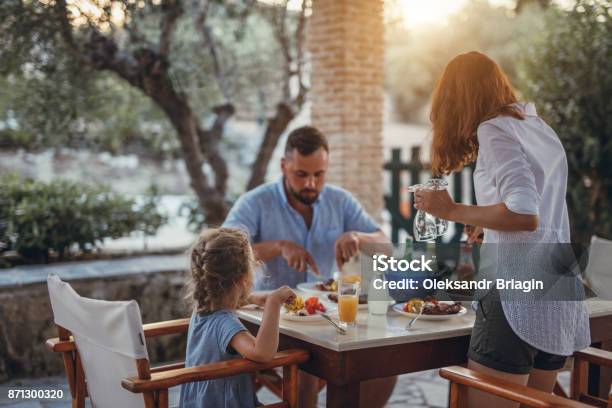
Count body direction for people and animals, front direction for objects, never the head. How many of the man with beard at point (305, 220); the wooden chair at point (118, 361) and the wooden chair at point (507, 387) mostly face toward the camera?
1

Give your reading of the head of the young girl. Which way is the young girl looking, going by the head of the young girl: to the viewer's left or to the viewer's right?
to the viewer's right

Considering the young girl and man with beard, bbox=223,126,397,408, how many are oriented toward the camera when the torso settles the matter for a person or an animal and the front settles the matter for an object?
1

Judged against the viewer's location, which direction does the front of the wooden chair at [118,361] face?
facing away from the viewer and to the right of the viewer

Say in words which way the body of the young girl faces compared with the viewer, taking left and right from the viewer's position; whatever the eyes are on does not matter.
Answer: facing away from the viewer and to the right of the viewer

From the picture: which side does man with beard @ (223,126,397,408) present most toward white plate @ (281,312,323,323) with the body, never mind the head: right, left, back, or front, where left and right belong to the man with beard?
front

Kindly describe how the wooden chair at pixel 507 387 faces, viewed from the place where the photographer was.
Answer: facing away from the viewer and to the left of the viewer

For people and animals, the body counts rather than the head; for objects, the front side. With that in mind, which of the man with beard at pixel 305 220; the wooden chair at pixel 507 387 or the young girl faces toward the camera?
the man with beard

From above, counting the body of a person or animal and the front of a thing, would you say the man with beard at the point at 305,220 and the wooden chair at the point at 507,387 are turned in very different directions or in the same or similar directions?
very different directions

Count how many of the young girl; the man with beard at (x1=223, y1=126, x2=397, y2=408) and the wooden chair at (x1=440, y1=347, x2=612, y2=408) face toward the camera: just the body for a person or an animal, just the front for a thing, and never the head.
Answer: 1

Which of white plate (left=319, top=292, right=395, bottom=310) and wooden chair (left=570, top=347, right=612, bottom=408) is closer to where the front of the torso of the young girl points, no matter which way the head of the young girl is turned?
the white plate

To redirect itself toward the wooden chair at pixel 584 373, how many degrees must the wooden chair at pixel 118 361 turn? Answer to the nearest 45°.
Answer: approximately 45° to its right

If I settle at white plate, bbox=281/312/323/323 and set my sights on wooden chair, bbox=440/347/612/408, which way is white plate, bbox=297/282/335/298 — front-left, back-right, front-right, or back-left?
back-left

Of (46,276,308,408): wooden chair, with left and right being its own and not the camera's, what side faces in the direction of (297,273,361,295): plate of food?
front

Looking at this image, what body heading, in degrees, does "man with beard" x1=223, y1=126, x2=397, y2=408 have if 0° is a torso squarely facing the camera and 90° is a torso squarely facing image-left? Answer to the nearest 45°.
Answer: approximately 0°

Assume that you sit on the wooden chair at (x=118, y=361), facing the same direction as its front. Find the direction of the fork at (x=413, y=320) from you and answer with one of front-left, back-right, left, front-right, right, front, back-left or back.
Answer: front-right

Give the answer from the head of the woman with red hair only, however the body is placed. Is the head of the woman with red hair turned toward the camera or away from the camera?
away from the camera
